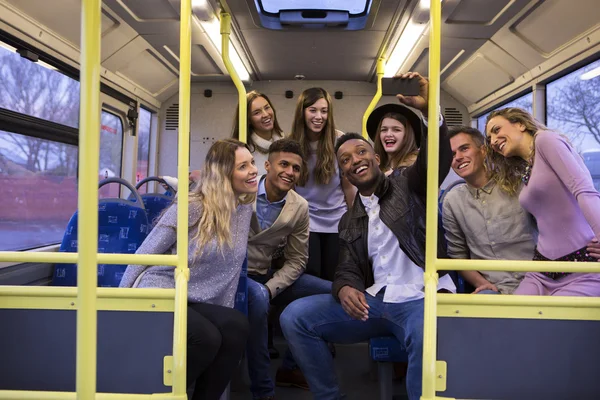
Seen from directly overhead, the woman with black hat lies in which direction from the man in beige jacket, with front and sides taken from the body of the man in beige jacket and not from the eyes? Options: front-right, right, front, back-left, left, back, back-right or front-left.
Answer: left

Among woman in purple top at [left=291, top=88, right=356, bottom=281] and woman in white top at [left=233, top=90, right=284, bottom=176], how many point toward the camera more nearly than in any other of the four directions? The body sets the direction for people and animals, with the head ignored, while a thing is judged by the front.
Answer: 2

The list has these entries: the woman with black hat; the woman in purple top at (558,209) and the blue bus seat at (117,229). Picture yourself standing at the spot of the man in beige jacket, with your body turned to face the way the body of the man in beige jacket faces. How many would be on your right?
1

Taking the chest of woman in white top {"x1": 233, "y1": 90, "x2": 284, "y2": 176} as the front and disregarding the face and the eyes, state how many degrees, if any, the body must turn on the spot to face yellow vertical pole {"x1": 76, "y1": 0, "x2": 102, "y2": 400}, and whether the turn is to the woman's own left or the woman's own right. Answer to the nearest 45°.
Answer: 0° — they already face it

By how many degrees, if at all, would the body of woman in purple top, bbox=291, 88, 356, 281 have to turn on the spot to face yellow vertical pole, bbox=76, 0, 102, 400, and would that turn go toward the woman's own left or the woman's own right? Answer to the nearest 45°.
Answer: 0° — they already face it

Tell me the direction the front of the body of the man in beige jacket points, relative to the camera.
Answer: toward the camera

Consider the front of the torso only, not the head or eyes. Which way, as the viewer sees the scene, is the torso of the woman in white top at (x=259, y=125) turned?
toward the camera

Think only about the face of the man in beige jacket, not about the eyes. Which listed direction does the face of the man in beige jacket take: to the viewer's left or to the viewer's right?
to the viewer's right

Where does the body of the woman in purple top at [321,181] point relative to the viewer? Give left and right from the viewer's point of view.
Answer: facing the viewer

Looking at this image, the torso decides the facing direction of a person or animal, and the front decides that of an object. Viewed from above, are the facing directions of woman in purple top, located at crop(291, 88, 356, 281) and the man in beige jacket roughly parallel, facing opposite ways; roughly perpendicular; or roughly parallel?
roughly parallel

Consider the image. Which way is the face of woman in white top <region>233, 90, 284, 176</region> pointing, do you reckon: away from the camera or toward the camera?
toward the camera

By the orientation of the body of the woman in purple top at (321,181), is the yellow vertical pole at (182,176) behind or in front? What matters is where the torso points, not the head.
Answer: in front

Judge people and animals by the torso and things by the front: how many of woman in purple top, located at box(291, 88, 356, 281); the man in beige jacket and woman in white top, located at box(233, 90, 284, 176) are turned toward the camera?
3

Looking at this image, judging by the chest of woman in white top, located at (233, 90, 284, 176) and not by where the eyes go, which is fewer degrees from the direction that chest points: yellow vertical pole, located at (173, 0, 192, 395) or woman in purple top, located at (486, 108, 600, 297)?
the yellow vertical pole
